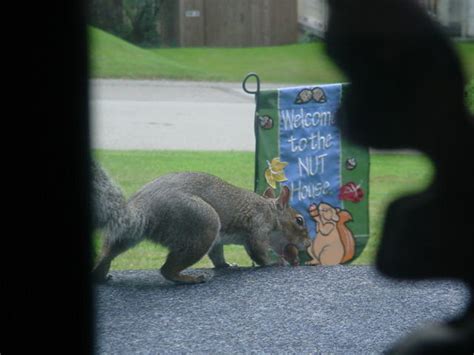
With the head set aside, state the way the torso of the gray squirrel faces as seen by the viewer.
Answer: to the viewer's right

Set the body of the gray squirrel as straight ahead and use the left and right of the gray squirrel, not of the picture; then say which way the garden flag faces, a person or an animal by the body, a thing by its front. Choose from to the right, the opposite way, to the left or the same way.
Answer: to the right

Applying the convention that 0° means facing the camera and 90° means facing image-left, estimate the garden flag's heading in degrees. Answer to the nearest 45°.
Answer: approximately 0°

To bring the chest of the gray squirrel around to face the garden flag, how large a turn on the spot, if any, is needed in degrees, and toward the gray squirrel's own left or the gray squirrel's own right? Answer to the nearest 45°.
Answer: approximately 45° to the gray squirrel's own left

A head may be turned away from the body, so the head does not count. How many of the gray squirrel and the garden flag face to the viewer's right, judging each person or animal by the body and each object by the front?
1

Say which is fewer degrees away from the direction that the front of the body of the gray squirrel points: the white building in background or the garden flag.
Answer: the garden flag
